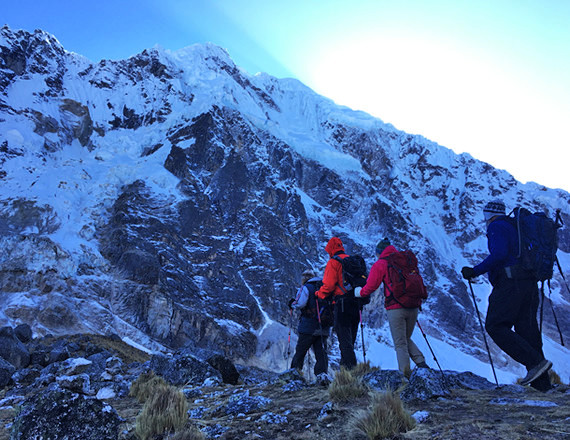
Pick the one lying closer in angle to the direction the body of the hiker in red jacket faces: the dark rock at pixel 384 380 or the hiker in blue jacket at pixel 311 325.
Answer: the hiker in blue jacket

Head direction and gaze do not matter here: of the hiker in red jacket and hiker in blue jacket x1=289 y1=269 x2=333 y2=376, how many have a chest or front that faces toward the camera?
0

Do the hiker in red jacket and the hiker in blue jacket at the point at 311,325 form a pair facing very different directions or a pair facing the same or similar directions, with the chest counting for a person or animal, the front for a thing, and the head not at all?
same or similar directions

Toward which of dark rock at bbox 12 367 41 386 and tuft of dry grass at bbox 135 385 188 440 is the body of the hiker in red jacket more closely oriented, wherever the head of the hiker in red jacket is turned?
the dark rock

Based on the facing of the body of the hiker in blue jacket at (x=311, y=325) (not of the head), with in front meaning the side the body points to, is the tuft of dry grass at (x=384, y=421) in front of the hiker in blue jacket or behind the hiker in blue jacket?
behind

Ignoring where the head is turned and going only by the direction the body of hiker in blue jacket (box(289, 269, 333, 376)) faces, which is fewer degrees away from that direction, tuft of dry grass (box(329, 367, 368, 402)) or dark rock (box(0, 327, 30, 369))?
the dark rock

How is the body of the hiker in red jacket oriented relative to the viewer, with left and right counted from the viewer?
facing away from the viewer and to the left of the viewer

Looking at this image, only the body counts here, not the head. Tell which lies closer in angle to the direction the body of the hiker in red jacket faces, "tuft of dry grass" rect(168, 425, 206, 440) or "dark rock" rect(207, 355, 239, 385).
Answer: the dark rock
